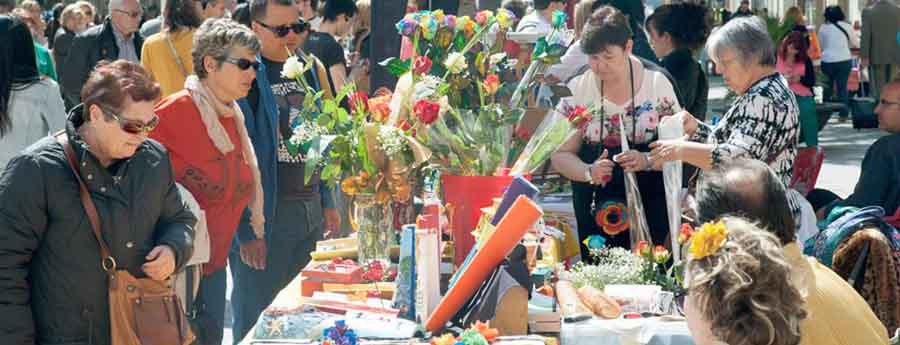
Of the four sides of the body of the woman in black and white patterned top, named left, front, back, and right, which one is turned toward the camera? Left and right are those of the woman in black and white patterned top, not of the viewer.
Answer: left

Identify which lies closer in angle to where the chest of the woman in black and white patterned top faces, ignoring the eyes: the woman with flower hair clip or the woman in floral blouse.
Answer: the woman in floral blouse

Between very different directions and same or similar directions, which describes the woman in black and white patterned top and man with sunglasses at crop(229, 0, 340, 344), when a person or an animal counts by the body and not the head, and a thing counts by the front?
very different directions

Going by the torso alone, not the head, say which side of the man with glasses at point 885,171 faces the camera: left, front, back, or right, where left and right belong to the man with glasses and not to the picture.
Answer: left

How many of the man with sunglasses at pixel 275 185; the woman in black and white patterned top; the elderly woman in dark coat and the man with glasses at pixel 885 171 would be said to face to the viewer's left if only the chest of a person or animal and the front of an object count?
2

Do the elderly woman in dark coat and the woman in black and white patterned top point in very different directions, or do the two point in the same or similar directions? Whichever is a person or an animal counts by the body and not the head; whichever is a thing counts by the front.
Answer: very different directions
